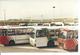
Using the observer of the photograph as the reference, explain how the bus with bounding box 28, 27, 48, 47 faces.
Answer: facing the viewer and to the right of the viewer
